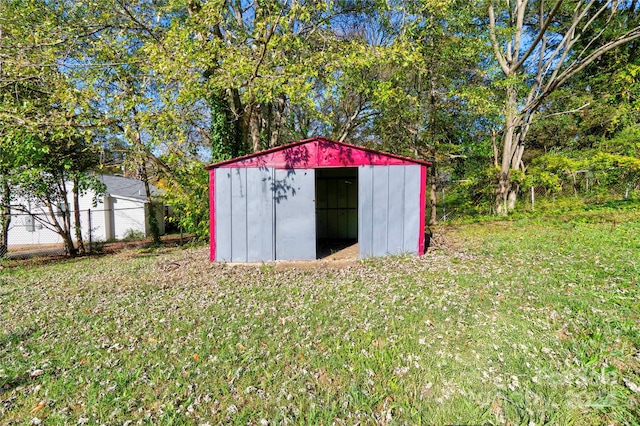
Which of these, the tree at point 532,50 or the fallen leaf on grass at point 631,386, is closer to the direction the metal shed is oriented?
the fallen leaf on grass

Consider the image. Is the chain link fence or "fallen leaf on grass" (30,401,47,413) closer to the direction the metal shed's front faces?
the fallen leaf on grass

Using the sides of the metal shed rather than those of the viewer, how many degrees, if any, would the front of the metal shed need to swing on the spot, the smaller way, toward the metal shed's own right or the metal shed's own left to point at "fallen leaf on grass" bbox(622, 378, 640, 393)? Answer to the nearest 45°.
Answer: approximately 45° to the metal shed's own left

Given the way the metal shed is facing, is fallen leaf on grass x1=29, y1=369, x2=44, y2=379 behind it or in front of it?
in front

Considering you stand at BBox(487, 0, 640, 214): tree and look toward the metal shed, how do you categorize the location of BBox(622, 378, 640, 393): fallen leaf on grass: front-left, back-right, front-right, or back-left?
front-left

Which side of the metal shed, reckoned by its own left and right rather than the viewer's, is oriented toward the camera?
front

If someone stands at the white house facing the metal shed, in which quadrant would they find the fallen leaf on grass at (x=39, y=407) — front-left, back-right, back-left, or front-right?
front-right

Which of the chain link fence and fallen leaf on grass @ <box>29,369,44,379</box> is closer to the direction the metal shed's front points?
the fallen leaf on grass

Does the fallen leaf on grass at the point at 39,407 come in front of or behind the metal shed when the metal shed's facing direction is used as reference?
in front

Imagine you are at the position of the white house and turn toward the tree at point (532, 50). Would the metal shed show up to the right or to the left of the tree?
right

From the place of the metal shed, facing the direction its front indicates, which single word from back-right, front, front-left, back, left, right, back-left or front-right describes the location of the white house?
back-right

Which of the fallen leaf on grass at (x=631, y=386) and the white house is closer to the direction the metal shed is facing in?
the fallen leaf on grass

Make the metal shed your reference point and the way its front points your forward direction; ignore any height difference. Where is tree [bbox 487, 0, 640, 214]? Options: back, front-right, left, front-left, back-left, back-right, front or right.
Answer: back-left

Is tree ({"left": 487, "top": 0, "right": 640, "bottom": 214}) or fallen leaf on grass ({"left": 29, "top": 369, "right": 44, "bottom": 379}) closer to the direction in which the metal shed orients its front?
the fallen leaf on grass
